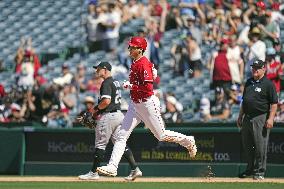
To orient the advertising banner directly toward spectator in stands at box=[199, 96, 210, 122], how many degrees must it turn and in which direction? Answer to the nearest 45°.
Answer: approximately 135° to its left

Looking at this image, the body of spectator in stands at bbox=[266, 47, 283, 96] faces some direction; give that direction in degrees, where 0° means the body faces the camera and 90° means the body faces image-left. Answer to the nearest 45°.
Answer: approximately 45°

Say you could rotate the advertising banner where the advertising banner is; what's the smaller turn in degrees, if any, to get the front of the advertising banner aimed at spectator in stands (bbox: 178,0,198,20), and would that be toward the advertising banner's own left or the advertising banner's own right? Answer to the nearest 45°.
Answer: approximately 180°

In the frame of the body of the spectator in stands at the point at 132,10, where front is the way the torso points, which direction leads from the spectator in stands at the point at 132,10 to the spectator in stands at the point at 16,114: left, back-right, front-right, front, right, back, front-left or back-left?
front-right

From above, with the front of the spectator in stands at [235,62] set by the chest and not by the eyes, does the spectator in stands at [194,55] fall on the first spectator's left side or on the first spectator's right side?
on the first spectator's right side

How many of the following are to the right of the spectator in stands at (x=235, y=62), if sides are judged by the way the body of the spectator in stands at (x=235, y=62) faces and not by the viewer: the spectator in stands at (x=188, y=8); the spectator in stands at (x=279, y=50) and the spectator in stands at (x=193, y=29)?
2

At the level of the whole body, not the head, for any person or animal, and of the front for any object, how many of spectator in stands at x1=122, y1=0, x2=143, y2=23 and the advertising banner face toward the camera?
2

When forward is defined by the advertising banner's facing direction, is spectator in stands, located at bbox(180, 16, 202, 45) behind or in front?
behind

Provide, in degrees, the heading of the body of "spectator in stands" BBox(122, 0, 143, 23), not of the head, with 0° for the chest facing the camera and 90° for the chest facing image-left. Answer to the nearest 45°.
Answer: approximately 0°
